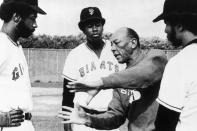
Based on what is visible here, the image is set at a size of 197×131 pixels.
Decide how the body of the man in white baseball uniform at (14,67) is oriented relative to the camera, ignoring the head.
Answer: to the viewer's right

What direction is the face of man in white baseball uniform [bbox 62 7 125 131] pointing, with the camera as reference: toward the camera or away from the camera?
toward the camera

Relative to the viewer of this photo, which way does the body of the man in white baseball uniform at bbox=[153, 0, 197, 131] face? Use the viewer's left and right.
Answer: facing away from the viewer and to the left of the viewer

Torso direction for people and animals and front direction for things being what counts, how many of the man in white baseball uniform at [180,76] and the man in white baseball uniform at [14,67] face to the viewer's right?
1

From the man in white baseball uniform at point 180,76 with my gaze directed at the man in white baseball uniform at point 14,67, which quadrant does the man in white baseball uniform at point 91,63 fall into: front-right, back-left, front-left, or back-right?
front-right

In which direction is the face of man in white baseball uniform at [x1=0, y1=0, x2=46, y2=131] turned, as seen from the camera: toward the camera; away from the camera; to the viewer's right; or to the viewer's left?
to the viewer's right

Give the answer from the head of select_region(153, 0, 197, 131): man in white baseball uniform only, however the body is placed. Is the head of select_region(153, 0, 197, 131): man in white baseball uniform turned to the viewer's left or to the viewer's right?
to the viewer's left

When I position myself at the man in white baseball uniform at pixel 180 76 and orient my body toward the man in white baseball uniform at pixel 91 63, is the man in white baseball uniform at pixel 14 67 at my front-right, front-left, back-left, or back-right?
front-left

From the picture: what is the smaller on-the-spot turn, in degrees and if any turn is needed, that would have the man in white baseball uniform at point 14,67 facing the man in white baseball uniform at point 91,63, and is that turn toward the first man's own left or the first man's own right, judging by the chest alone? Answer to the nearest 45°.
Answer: approximately 45° to the first man's own left

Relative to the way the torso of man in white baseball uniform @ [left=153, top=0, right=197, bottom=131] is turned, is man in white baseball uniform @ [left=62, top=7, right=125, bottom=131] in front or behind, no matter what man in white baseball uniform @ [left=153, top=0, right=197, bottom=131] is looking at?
in front

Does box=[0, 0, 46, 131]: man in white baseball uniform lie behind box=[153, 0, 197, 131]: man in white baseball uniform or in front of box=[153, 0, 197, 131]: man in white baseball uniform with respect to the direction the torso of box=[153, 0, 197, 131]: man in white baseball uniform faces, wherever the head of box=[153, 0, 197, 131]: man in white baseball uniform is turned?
in front
